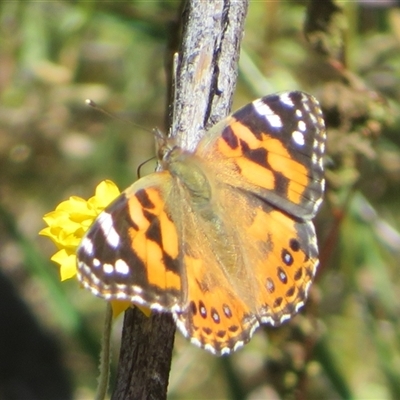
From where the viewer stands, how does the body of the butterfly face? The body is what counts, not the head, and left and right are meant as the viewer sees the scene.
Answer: facing away from the viewer and to the left of the viewer
